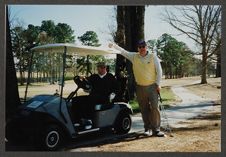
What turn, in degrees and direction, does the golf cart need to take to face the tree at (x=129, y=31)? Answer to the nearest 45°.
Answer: approximately 180°

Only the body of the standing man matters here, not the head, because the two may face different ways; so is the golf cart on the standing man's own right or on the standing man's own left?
on the standing man's own right

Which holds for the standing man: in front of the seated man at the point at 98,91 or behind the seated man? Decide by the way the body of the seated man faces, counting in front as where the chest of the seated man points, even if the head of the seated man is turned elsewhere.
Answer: behind

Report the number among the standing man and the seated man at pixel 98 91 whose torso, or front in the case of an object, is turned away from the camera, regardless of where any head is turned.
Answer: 0

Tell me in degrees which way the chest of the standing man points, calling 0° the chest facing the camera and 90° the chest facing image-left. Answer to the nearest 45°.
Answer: approximately 0°
